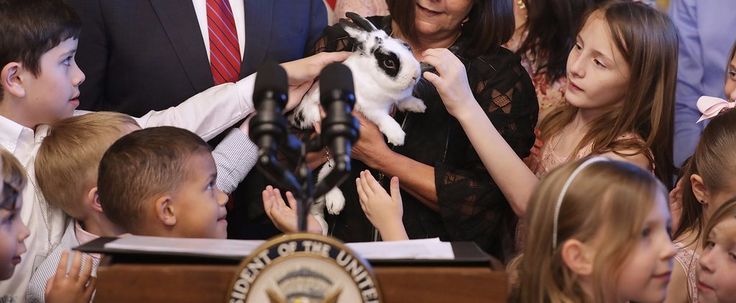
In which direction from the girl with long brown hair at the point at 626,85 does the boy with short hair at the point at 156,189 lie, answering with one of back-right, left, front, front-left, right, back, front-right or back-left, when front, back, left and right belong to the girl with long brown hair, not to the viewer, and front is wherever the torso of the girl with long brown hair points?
front

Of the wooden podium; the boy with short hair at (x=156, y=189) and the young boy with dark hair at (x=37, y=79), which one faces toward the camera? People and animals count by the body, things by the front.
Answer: the wooden podium

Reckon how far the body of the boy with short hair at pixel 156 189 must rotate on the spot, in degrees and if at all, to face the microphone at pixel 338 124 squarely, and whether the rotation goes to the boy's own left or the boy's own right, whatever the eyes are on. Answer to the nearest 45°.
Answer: approximately 45° to the boy's own right

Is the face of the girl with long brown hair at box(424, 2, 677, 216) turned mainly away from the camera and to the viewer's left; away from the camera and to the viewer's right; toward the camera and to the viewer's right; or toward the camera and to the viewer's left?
toward the camera and to the viewer's left

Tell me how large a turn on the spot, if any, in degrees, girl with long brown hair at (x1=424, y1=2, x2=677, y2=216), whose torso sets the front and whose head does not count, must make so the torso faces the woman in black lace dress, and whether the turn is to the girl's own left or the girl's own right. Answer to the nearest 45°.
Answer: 0° — they already face them

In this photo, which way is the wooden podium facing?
toward the camera

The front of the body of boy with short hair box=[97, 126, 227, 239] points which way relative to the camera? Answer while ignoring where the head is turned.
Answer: to the viewer's right

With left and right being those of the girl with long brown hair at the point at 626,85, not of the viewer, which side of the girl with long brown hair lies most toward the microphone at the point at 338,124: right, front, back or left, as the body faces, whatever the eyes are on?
front

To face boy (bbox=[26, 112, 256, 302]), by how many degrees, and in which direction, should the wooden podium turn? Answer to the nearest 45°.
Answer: approximately 135° to its right

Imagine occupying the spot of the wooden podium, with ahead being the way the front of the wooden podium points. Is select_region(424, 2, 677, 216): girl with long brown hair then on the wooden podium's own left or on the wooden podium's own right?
on the wooden podium's own left

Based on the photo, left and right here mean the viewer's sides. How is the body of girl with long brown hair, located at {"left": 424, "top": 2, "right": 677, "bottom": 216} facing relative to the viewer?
facing the viewer and to the left of the viewer

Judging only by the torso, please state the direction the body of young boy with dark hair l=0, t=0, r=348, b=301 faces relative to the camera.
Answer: to the viewer's right

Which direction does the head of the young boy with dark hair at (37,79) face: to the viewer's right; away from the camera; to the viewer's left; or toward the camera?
to the viewer's right

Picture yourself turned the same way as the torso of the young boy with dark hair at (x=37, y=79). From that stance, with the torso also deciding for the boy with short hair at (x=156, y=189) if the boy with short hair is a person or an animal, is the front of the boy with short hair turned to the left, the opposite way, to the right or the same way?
the same way

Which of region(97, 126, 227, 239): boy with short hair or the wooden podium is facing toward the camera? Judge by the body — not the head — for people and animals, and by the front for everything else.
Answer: the wooden podium

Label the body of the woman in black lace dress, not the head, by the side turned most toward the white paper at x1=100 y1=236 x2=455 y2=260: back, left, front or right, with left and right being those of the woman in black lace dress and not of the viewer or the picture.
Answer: front
